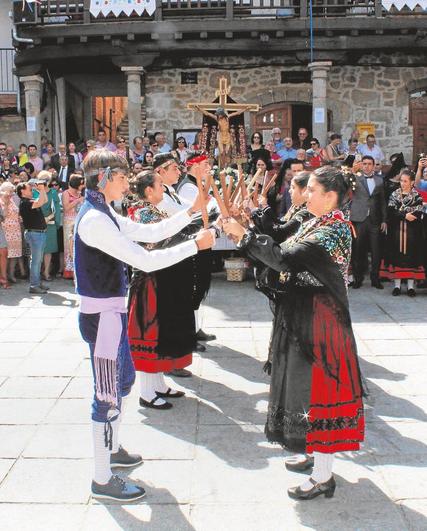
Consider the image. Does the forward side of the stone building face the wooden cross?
yes

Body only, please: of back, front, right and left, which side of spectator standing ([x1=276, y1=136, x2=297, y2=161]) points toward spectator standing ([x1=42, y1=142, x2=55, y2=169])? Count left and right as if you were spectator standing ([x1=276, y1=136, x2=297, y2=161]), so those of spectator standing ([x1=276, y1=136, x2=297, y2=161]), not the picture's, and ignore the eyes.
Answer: right

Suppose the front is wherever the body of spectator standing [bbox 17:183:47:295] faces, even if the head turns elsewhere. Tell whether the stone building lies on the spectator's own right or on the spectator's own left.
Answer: on the spectator's own left

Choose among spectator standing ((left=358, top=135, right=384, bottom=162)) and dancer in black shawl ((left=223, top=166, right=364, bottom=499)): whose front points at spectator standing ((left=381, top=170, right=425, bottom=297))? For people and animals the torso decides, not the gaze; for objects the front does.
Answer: spectator standing ((left=358, top=135, right=384, bottom=162))

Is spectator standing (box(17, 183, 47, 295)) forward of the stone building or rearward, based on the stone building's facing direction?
forward

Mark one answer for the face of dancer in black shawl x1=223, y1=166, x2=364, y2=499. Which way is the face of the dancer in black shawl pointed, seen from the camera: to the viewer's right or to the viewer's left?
to the viewer's left

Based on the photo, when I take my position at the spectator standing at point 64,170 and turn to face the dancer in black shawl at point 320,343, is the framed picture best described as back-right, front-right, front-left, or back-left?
back-left

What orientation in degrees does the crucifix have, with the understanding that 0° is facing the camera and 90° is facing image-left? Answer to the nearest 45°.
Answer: approximately 0°

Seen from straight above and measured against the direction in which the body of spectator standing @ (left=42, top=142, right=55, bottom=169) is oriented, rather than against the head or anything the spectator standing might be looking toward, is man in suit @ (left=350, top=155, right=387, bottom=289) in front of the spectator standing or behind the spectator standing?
in front

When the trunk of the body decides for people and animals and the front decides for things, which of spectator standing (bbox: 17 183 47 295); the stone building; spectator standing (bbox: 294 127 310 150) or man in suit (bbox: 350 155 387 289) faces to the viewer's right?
spectator standing (bbox: 17 183 47 295)

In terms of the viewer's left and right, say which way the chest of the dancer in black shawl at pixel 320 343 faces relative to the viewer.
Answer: facing to the left of the viewer

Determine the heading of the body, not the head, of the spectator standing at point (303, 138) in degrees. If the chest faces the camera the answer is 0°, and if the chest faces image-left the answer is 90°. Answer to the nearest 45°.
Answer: approximately 0°
